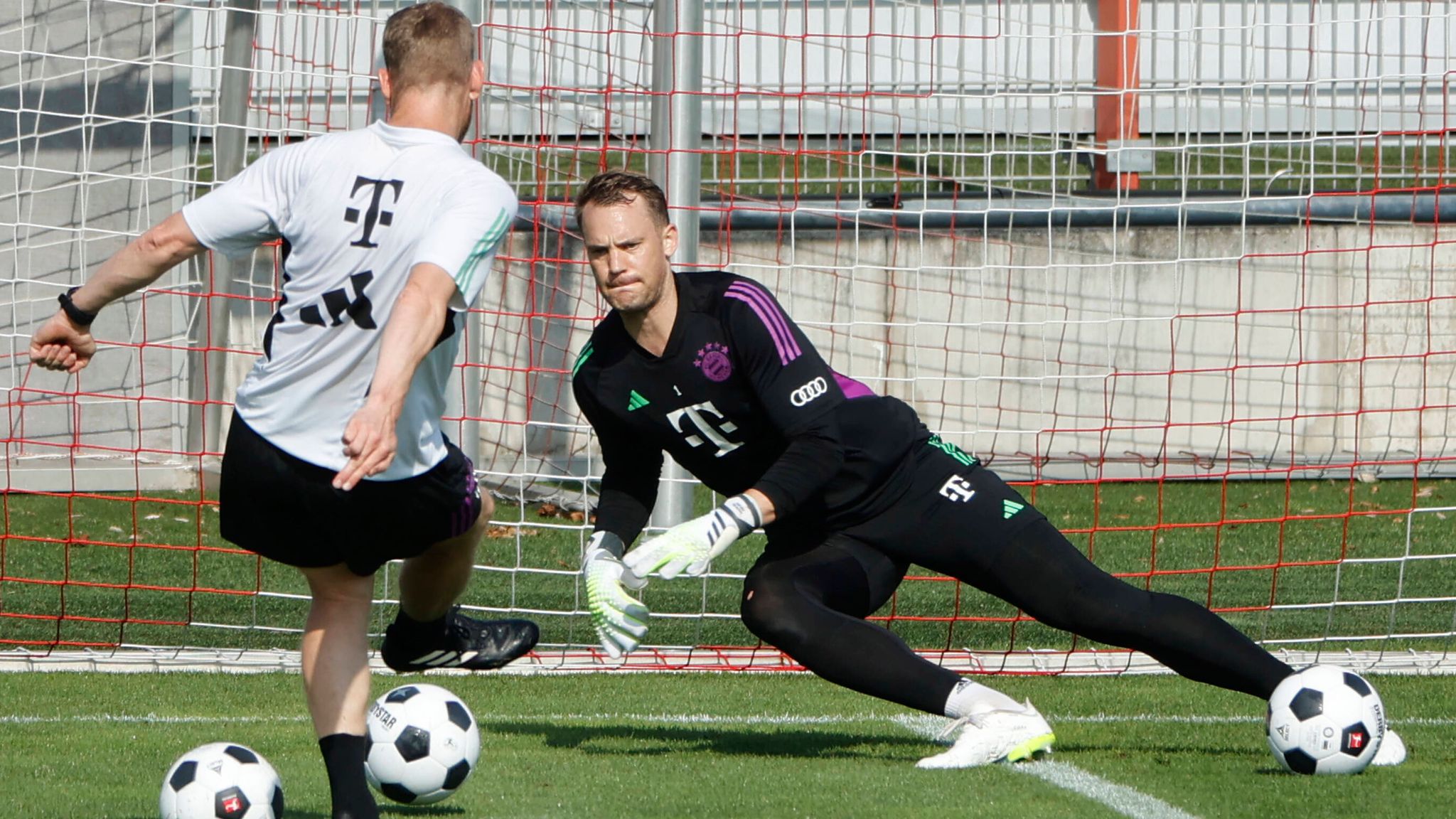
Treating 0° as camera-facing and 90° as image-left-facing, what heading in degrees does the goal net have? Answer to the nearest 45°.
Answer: approximately 0°

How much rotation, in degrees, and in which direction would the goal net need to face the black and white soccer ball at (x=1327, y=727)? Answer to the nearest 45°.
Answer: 0° — it already faces it

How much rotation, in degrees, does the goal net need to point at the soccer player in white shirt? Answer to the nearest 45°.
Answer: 0° — it already faces them

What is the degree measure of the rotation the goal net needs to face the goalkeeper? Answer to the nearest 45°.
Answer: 0° — it already faces them
